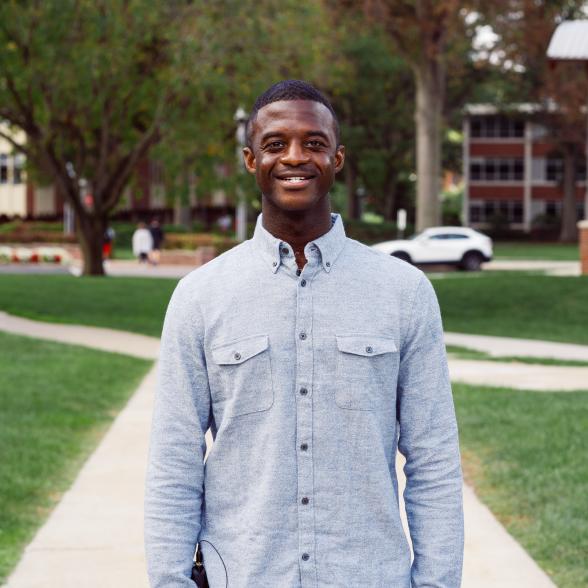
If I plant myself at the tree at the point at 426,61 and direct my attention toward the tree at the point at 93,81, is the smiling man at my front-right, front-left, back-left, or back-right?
front-left

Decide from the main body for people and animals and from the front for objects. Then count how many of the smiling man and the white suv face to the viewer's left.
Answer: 1

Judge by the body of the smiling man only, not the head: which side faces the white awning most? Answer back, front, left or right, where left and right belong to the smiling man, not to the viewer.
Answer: back

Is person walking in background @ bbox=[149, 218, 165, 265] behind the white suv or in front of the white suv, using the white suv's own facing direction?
in front

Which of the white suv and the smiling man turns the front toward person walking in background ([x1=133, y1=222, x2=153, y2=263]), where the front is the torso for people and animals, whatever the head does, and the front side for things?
the white suv

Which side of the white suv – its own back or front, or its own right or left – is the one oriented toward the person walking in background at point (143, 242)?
front

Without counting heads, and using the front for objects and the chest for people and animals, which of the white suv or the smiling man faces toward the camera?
the smiling man

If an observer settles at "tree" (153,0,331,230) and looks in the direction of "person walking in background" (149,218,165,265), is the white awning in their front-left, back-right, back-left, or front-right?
back-right

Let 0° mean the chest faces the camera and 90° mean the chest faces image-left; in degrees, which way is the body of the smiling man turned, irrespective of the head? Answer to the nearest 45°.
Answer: approximately 0°

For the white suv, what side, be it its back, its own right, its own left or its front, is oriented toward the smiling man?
left

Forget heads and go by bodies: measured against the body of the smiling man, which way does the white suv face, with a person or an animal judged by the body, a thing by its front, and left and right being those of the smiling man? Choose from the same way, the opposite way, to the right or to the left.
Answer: to the right

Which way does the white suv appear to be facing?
to the viewer's left

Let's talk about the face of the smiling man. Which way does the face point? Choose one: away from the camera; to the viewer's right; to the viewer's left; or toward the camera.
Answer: toward the camera

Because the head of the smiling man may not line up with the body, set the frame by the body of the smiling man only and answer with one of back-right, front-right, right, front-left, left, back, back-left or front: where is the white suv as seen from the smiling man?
back
